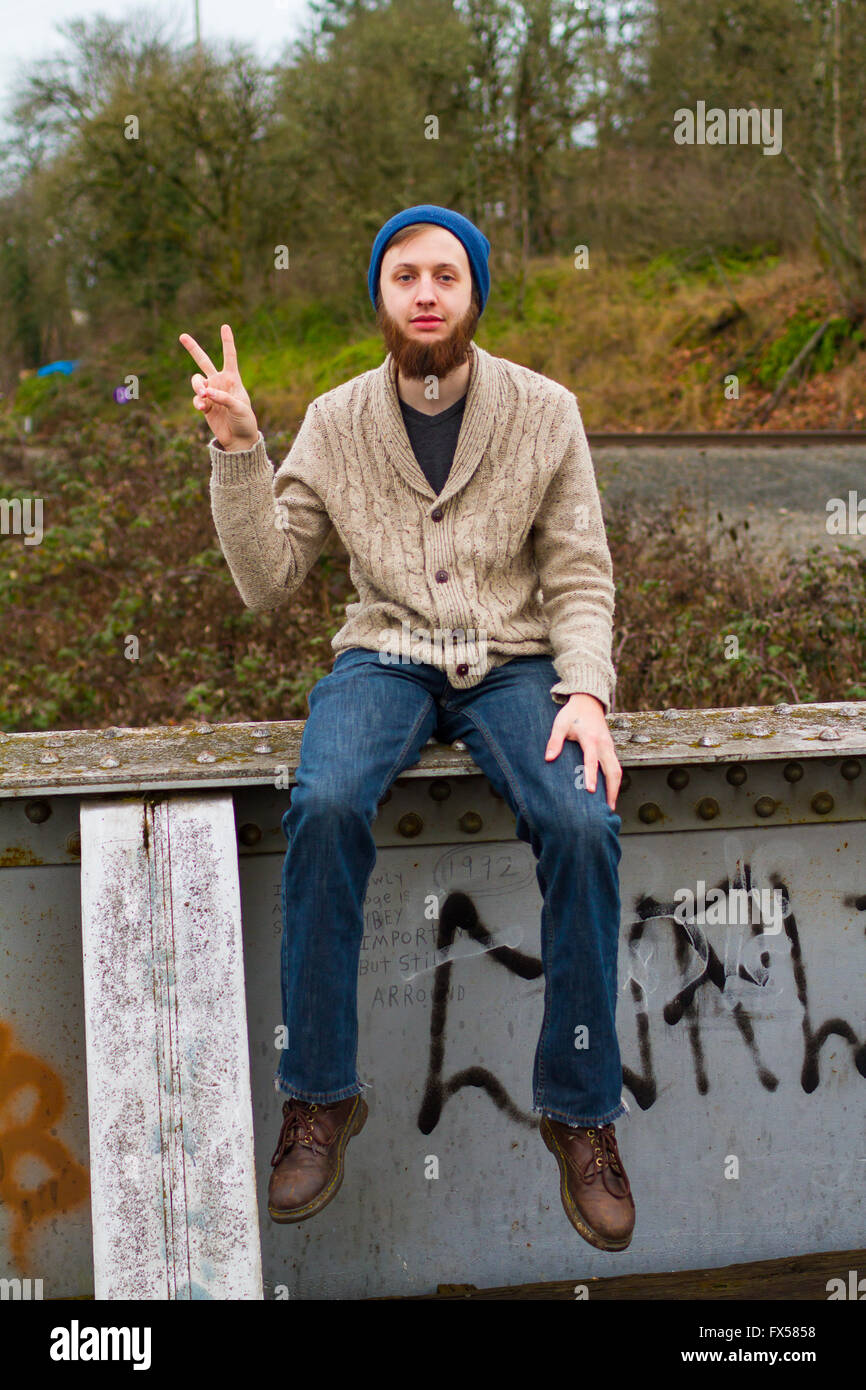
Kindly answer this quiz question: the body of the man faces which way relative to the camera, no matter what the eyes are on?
toward the camera

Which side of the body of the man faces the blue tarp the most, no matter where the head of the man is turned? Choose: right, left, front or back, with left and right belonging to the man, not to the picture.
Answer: back
